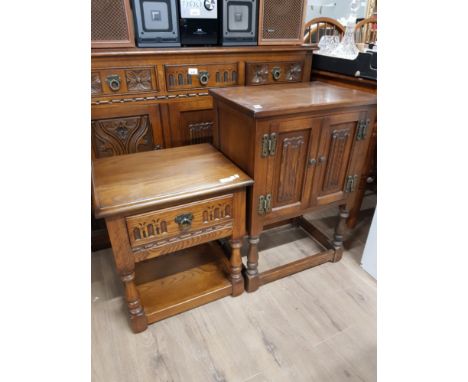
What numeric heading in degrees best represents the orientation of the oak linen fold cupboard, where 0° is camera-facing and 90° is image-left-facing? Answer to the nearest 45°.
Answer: approximately 315°

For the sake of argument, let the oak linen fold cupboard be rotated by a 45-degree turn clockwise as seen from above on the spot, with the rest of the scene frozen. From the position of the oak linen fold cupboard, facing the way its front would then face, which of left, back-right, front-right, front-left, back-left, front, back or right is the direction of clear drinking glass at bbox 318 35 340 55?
back

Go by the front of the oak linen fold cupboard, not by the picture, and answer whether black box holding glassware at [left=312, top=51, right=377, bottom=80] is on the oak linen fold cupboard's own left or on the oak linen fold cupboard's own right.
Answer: on the oak linen fold cupboard's own left
